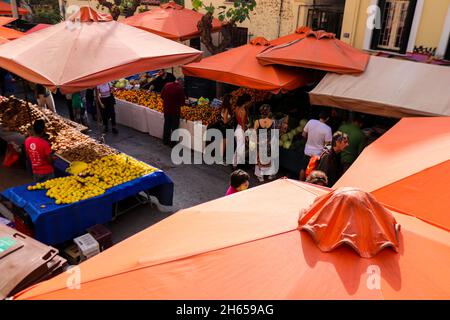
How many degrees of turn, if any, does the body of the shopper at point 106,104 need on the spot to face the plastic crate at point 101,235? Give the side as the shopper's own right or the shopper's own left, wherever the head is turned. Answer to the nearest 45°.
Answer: approximately 45° to the shopper's own right

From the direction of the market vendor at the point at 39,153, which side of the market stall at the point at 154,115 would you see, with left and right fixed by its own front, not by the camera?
front

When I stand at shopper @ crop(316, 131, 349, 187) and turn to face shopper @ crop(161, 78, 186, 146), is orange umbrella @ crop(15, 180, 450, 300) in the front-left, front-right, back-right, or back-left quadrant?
back-left

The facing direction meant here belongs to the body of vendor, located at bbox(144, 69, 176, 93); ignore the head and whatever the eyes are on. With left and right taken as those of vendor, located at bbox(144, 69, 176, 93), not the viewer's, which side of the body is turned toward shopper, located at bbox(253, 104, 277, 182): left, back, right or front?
left

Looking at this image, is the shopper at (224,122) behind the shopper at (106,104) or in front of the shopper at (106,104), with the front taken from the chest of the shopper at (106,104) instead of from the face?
in front

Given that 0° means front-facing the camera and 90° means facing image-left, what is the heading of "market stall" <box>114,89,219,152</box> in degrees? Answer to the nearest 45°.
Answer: approximately 45°

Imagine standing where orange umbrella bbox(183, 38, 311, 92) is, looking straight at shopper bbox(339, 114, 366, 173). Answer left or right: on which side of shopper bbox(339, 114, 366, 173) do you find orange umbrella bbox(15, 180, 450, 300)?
right
